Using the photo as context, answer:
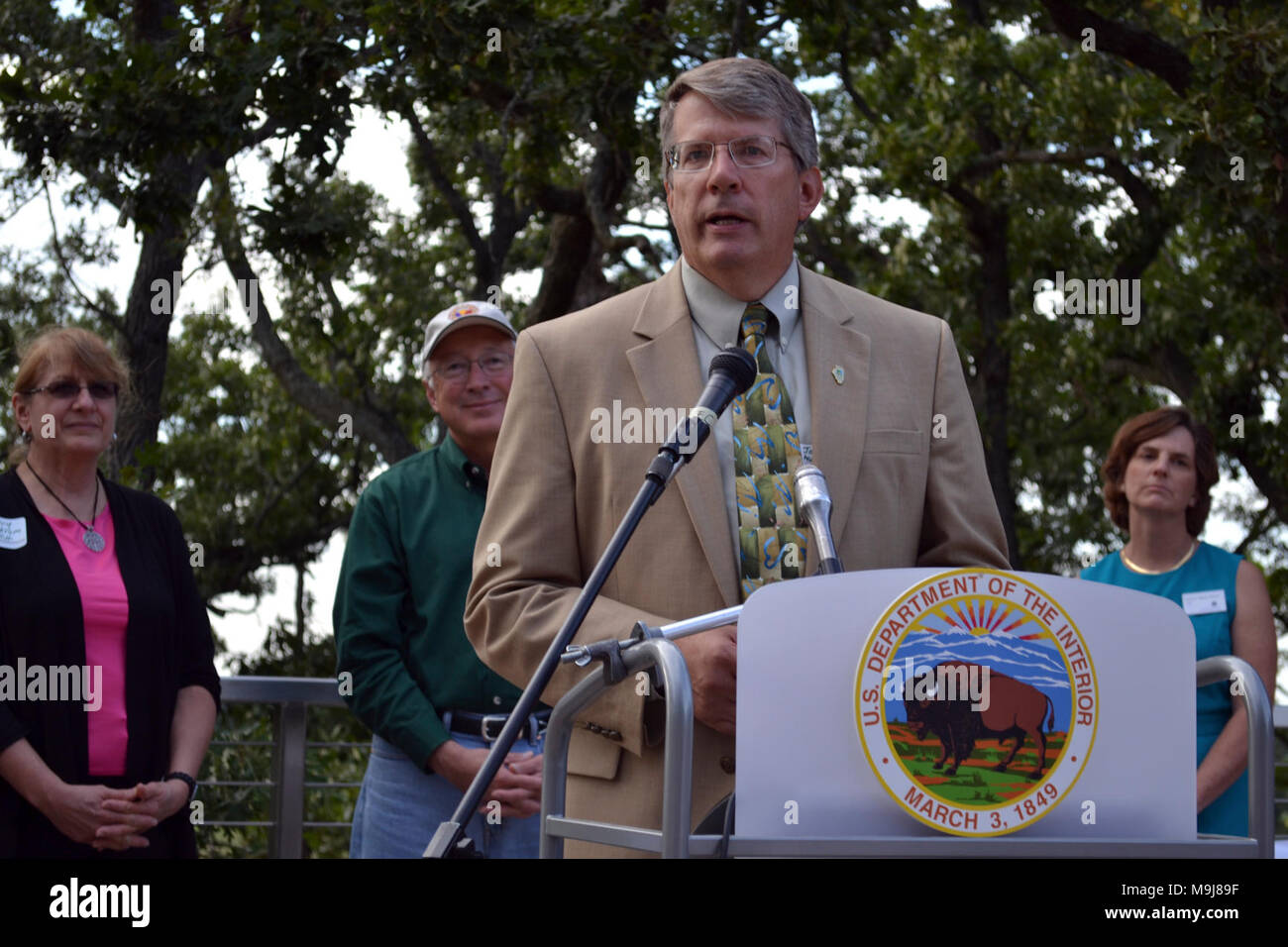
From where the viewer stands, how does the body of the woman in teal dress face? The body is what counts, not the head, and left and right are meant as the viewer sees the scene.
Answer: facing the viewer

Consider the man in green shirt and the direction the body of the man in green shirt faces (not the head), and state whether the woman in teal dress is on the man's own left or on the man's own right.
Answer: on the man's own left

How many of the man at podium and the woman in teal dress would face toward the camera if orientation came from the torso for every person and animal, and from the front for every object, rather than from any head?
2

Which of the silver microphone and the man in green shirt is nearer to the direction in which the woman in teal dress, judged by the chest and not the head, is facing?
the silver microphone

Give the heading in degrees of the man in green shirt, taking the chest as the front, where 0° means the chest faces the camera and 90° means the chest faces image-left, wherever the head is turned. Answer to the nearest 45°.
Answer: approximately 315°

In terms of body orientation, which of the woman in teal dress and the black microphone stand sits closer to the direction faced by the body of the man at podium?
the black microphone stand
